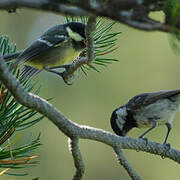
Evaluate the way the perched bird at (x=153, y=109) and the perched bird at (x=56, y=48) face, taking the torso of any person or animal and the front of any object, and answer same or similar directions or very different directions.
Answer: very different directions

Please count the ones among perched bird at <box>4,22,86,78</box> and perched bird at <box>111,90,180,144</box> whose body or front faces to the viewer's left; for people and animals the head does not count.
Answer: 1

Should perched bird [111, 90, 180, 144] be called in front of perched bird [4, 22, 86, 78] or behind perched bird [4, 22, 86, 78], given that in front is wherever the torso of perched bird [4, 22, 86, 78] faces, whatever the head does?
in front

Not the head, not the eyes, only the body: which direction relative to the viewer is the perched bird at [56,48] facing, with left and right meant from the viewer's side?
facing to the right of the viewer

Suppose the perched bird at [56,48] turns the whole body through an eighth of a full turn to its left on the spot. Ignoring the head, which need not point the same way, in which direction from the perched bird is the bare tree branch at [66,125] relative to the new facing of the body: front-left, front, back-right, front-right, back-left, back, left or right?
back-right

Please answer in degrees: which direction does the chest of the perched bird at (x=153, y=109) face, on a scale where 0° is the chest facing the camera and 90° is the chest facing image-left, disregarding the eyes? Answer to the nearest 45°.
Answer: approximately 90°
